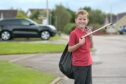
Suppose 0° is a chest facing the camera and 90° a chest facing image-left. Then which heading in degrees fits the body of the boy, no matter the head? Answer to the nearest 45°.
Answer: approximately 315°
